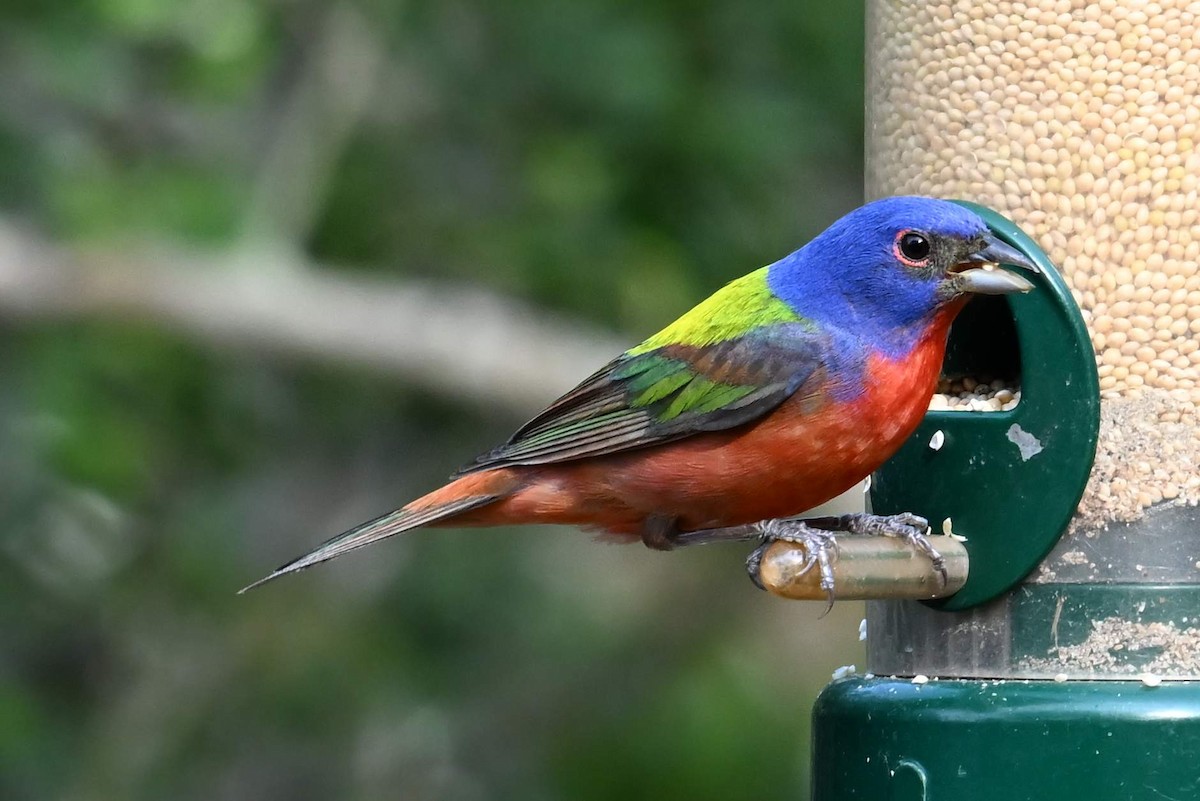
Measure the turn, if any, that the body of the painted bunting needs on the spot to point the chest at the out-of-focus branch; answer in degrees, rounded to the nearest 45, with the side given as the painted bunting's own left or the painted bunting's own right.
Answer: approximately 135° to the painted bunting's own left

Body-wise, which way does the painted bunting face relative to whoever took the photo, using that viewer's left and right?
facing to the right of the viewer

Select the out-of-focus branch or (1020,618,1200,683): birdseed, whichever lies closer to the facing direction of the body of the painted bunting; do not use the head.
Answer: the birdseed

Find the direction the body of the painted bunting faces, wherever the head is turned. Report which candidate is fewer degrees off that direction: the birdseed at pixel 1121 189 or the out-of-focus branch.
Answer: the birdseed

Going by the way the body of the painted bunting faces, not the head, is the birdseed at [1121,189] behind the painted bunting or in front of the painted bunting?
in front
